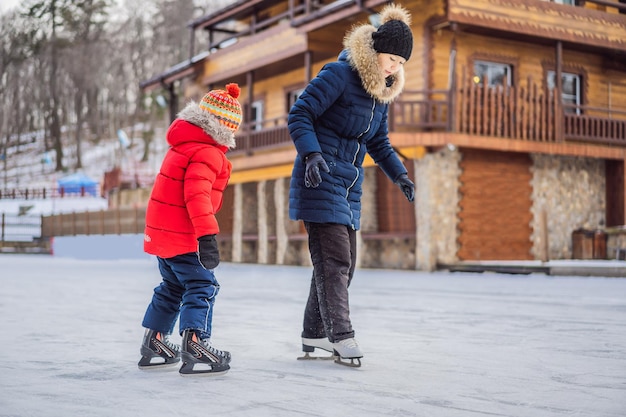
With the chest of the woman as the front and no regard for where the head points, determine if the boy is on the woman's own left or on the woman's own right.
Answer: on the woman's own right

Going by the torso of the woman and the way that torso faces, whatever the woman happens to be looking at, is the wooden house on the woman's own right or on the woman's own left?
on the woman's own left

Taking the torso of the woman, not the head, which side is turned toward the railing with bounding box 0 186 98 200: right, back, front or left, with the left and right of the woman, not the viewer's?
back

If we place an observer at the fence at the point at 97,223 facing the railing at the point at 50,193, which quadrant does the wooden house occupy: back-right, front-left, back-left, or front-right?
back-right

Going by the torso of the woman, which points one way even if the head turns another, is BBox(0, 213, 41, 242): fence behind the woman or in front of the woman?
behind

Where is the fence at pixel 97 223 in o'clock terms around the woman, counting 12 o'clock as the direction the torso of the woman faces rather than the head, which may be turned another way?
The fence is roughly at 7 o'clock from the woman.
